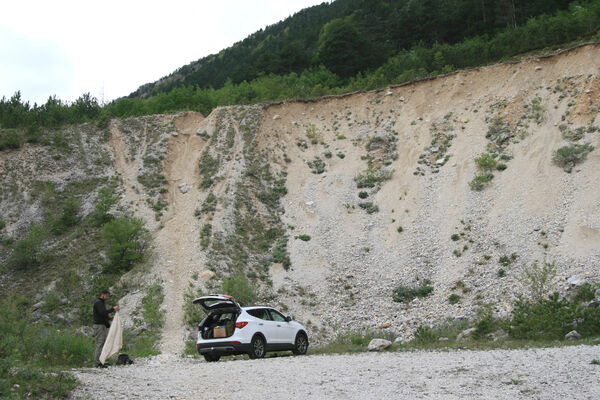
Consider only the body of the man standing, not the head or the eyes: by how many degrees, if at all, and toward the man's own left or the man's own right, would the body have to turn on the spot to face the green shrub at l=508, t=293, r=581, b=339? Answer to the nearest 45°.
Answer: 0° — they already face it

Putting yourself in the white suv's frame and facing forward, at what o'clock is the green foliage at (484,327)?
The green foliage is roughly at 1 o'clock from the white suv.

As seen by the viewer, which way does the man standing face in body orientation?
to the viewer's right

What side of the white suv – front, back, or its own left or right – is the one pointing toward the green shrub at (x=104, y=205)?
left

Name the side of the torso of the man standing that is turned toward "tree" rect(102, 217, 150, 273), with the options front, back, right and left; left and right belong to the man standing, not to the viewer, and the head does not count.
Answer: left

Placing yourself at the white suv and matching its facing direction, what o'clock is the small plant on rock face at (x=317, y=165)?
The small plant on rock face is roughly at 11 o'clock from the white suv.

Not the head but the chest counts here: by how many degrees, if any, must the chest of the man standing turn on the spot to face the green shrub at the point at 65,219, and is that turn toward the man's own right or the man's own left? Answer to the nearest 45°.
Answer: approximately 90° to the man's own left

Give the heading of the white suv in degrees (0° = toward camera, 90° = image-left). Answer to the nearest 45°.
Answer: approximately 225°

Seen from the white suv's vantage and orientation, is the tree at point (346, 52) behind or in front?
in front

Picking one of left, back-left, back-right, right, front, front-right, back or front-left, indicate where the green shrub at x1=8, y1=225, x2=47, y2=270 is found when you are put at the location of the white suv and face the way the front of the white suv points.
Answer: left

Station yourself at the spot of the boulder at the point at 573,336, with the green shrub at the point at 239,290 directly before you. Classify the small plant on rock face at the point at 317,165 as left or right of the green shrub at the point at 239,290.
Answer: right

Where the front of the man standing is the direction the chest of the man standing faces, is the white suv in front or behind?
in front
